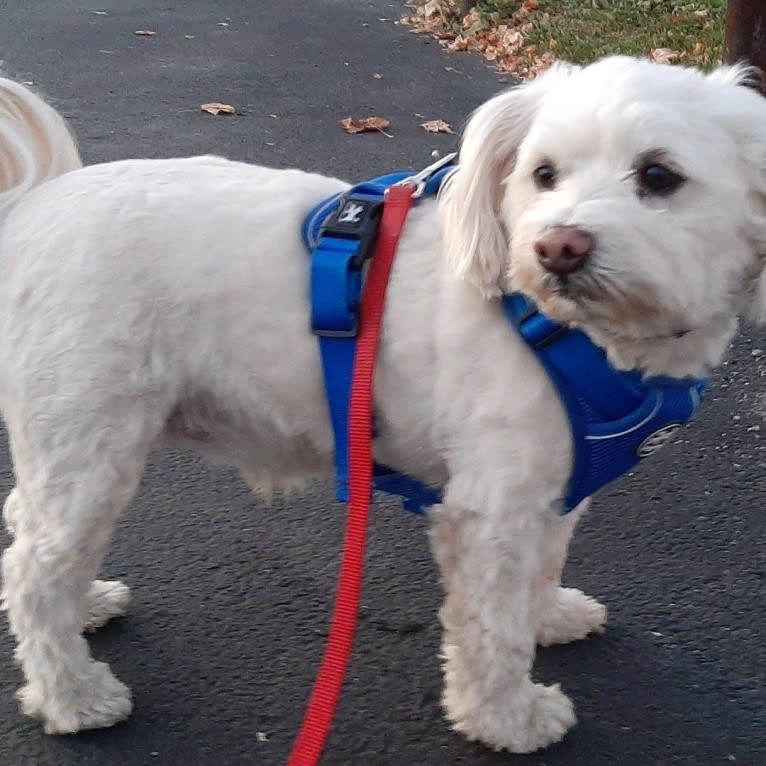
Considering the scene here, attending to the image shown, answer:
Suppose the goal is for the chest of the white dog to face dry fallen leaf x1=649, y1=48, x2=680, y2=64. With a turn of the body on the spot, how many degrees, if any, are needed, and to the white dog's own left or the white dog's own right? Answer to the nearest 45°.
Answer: approximately 90° to the white dog's own left

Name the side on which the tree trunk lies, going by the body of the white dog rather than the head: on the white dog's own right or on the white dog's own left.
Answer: on the white dog's own left

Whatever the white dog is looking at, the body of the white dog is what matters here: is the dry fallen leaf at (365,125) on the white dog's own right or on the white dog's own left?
on the white dog's own left

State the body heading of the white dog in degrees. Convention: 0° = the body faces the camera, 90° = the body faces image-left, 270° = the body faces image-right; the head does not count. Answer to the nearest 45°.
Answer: approximately 270°

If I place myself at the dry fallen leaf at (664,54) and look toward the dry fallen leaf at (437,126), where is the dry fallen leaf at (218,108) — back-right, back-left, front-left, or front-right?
front-right

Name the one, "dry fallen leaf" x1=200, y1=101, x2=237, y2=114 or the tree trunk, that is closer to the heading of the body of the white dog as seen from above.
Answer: the tree trunk

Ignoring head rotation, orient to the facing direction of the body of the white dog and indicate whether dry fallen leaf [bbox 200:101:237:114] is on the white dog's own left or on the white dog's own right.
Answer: on the white dog's own left
